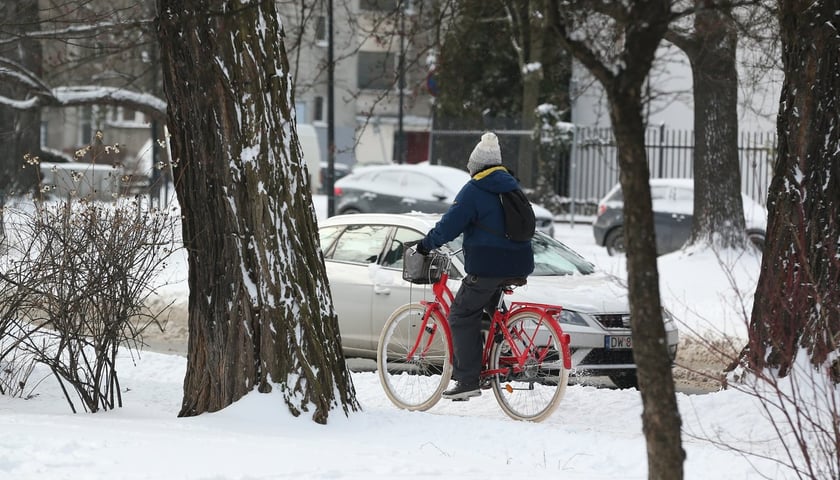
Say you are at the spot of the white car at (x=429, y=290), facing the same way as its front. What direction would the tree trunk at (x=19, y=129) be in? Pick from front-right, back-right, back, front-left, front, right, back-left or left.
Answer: back

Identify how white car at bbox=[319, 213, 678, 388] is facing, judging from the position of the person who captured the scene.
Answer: facing the viewer and to the right of the viewer

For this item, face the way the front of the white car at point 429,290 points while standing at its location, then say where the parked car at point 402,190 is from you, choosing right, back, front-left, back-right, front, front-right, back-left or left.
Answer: back-left

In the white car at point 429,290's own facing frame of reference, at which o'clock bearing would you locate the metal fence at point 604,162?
The metal fence is roughly at 8 o'clock from the white car.

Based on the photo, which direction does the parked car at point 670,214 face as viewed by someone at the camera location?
facing to the right of the viewer

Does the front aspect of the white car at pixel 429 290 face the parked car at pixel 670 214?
no

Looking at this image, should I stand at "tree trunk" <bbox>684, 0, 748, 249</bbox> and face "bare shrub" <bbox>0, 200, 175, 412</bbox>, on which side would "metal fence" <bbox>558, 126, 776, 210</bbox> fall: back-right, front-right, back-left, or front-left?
back-right

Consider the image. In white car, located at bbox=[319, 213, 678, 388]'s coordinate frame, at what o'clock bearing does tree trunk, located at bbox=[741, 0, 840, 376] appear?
The tree trunk is roughly at 12 o'clock from the white car.
